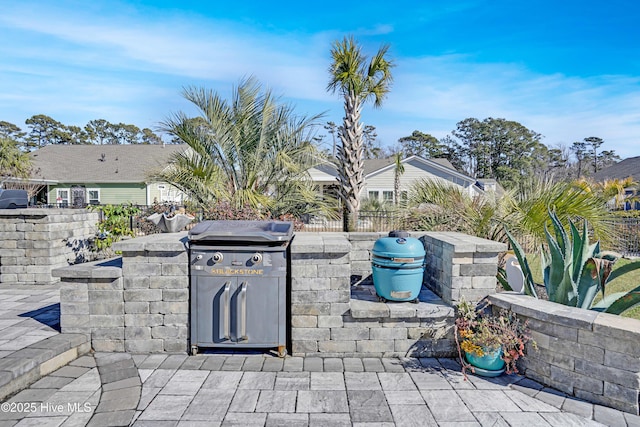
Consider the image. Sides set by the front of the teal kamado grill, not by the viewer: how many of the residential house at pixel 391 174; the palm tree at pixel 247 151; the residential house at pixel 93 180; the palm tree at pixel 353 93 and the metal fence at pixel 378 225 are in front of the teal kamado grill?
0

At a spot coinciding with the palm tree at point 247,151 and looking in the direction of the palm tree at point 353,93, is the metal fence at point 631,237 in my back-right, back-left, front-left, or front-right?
front-right

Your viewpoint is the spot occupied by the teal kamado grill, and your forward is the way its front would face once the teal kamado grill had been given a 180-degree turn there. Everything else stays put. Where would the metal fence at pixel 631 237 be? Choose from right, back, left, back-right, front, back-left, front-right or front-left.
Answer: front-right

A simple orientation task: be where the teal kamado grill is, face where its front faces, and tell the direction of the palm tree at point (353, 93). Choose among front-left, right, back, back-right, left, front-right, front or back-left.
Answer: back

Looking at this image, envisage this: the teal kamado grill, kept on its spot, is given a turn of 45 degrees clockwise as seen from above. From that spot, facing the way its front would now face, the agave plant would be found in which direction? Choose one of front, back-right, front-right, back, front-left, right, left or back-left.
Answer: back-left

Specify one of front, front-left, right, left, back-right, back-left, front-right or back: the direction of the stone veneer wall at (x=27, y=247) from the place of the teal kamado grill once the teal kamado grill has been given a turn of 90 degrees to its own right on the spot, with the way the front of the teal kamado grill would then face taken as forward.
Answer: front

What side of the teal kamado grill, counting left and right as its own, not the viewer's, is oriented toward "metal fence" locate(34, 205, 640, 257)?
back

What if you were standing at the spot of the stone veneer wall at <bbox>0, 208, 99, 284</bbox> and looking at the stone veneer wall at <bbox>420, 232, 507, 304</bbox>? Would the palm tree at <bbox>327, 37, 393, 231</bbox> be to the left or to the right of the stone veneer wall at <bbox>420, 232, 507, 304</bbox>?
left

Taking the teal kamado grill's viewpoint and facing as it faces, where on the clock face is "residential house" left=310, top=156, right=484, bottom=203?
The residential house is roughly at 6 o'clock from the teal kamado grill.

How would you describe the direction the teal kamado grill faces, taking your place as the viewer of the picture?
facing the viewer

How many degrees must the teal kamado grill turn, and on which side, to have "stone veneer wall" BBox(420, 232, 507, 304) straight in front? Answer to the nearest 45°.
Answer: approximately 90° to its left

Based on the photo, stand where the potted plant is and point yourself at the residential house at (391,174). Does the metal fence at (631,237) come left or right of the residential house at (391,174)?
right

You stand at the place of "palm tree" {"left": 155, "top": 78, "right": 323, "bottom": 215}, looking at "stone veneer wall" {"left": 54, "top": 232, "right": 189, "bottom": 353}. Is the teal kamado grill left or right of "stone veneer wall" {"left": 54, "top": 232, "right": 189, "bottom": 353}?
left

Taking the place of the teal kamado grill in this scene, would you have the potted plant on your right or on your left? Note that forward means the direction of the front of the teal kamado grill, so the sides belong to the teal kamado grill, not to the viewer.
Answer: on your left

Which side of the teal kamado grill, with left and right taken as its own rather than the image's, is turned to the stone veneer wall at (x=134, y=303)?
right

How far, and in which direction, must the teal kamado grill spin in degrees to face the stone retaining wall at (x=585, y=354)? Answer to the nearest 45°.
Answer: approximately 90° to its left

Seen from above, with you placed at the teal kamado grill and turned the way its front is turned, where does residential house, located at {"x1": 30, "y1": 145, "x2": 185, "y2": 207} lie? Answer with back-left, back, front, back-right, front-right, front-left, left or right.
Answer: back-right
